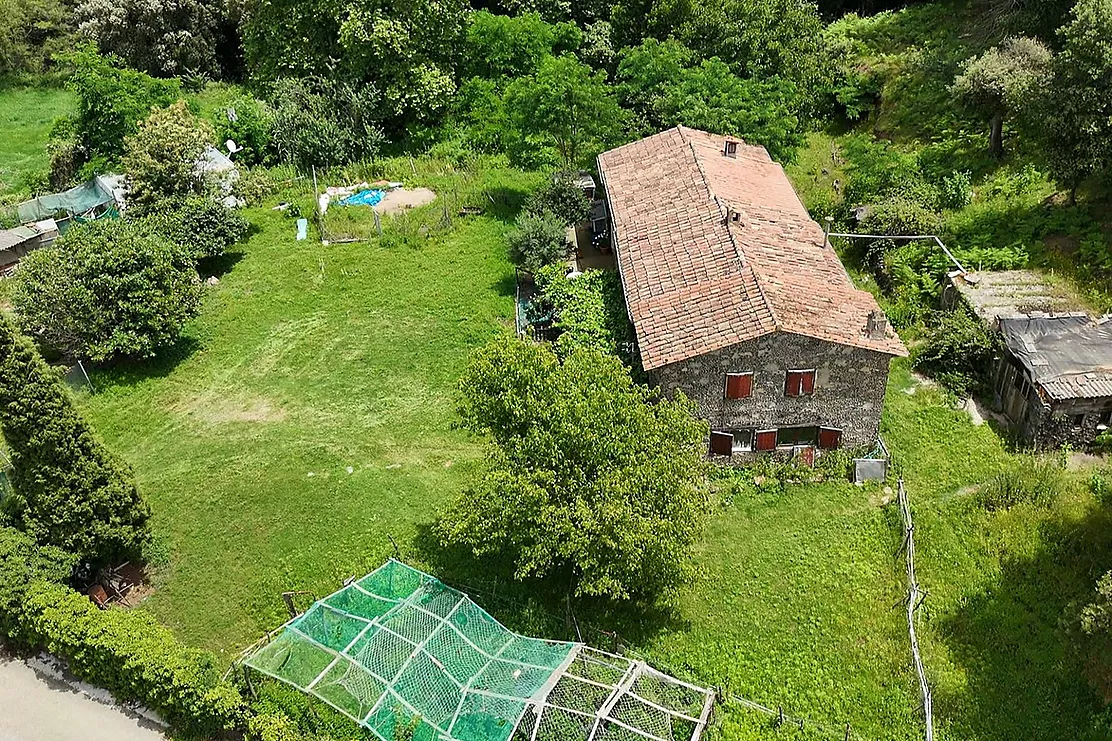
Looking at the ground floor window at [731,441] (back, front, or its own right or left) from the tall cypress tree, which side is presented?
right

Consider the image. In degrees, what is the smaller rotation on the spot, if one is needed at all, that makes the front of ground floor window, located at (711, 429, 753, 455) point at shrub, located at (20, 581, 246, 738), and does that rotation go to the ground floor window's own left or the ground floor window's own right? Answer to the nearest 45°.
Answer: approximately 45° to the ground floor window's own right

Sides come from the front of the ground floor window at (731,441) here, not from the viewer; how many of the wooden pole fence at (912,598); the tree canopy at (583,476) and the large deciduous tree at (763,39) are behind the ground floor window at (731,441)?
1

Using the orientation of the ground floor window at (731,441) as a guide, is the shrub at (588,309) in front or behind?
behind

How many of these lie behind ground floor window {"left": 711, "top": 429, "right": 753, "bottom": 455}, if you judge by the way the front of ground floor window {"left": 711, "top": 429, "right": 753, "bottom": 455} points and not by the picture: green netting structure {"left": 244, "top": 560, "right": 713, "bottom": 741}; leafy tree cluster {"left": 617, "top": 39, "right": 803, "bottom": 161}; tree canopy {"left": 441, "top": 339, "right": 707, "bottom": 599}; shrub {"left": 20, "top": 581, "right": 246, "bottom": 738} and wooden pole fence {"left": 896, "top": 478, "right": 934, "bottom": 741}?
1

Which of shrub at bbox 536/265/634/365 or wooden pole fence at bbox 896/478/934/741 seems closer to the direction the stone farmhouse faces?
the wooden pole fence

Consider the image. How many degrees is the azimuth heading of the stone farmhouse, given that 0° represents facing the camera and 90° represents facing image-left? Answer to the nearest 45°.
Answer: approximately 0°

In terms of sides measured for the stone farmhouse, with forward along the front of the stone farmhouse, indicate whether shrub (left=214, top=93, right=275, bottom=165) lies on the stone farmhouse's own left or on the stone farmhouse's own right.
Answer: on the stone farmhouse's own right

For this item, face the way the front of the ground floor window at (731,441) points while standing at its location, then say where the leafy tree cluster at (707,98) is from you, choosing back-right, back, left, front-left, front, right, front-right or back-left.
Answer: back

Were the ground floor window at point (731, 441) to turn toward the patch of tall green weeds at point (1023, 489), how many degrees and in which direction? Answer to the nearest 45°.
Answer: approximately 90° to its left

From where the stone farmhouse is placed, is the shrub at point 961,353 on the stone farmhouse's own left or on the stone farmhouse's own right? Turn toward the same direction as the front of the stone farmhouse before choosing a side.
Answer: on the stone farmhouse's own left

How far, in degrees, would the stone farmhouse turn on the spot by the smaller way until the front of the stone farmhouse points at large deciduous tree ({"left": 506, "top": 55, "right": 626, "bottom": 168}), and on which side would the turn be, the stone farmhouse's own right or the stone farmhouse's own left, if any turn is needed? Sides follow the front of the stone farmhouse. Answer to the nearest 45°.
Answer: approximately 135° to the stone farmhouse's own right

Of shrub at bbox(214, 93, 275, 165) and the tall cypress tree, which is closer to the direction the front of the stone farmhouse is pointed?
the tall cypress tree

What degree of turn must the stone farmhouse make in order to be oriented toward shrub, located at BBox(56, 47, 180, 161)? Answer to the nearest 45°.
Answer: approximately 135° to its right
